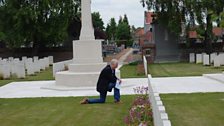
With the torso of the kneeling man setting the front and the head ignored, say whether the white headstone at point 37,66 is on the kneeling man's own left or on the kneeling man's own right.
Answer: on the kneeling man's own left

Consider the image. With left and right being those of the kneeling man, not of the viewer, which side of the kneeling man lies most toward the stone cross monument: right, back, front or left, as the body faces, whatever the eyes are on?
left

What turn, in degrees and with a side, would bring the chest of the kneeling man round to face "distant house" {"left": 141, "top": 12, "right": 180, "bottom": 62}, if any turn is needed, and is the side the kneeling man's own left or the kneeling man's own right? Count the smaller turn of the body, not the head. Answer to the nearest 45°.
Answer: approximately 90° to the kneeling man's own left

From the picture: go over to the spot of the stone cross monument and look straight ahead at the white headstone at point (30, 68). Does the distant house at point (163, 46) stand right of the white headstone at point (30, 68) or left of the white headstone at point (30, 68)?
right

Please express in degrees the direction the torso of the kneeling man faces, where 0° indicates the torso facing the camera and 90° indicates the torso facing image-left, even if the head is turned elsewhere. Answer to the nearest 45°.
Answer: approximately 270°

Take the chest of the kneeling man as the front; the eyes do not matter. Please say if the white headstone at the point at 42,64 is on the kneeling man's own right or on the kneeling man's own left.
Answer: on the kneeling man's own left
